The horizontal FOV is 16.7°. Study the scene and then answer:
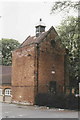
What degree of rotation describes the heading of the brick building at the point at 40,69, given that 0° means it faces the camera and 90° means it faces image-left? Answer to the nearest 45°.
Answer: approximately 315°
